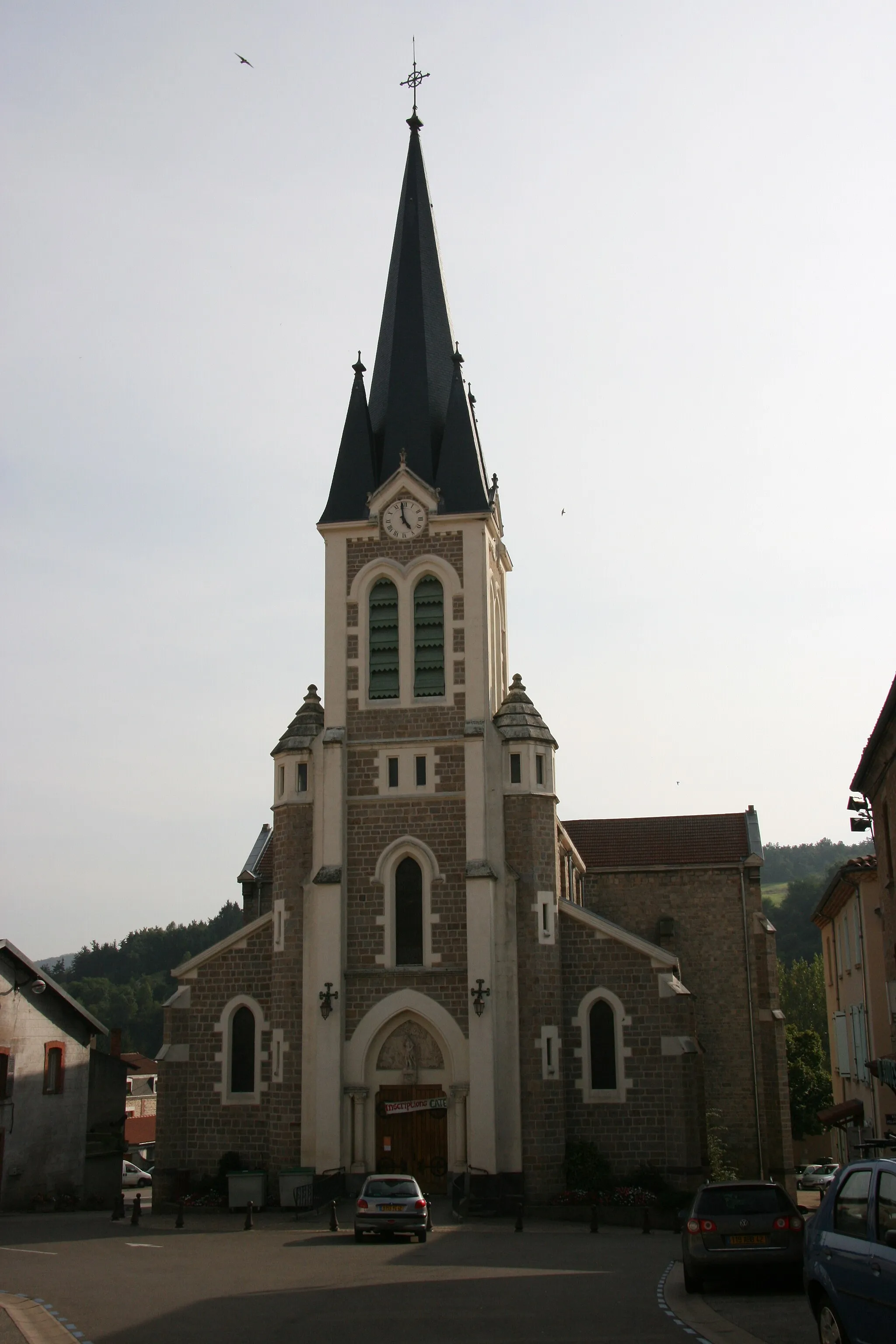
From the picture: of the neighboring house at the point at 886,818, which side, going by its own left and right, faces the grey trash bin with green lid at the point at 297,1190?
front

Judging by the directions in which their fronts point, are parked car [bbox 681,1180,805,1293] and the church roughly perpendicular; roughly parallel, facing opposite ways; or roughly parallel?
roughly parallel, facing opposite ways

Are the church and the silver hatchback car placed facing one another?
yes

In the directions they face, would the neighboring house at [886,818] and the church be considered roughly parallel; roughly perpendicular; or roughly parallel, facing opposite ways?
roughly perpendicular

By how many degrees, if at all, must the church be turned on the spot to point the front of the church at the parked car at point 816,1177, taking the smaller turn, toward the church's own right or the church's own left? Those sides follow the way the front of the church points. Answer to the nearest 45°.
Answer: approximately 135° to the church's own left

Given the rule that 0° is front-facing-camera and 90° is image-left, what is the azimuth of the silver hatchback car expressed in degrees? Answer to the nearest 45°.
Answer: approximately 180°

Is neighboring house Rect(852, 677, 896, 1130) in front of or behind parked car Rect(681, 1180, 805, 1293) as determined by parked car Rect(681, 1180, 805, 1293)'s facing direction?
in front

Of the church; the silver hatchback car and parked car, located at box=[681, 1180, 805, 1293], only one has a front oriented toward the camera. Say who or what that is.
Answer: the church

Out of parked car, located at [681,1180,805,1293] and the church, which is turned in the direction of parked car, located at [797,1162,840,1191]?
parked car, located at [681,1180,805,1293]

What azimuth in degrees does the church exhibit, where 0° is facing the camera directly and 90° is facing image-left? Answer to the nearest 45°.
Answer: approximately 0°

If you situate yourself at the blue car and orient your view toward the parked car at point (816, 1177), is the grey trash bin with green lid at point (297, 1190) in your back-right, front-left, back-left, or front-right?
front-left

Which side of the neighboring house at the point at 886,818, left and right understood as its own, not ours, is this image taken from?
left

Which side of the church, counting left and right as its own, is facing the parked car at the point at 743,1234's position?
front

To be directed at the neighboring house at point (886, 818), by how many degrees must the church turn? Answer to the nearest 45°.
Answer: approximately 45° to its left
